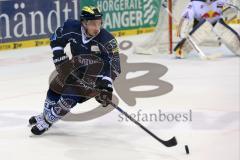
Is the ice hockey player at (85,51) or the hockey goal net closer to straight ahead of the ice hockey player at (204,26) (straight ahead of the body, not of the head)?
the ice hockey player

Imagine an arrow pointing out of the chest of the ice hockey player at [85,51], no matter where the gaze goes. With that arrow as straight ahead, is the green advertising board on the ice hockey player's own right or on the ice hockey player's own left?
on the ice hockey player's own left

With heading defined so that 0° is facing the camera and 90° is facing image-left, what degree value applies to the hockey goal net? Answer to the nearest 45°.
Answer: approximately 315°

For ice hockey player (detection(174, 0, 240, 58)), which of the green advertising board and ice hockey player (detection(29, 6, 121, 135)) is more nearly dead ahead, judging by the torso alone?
the ice hockey player

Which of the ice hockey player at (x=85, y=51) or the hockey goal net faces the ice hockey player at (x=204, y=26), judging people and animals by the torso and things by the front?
the hockey goal net

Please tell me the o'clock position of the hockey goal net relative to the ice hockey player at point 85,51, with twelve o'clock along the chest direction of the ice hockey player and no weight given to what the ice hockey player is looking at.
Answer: The hockey goal net is roughly at 8 o'clock from the ice hockey player.
